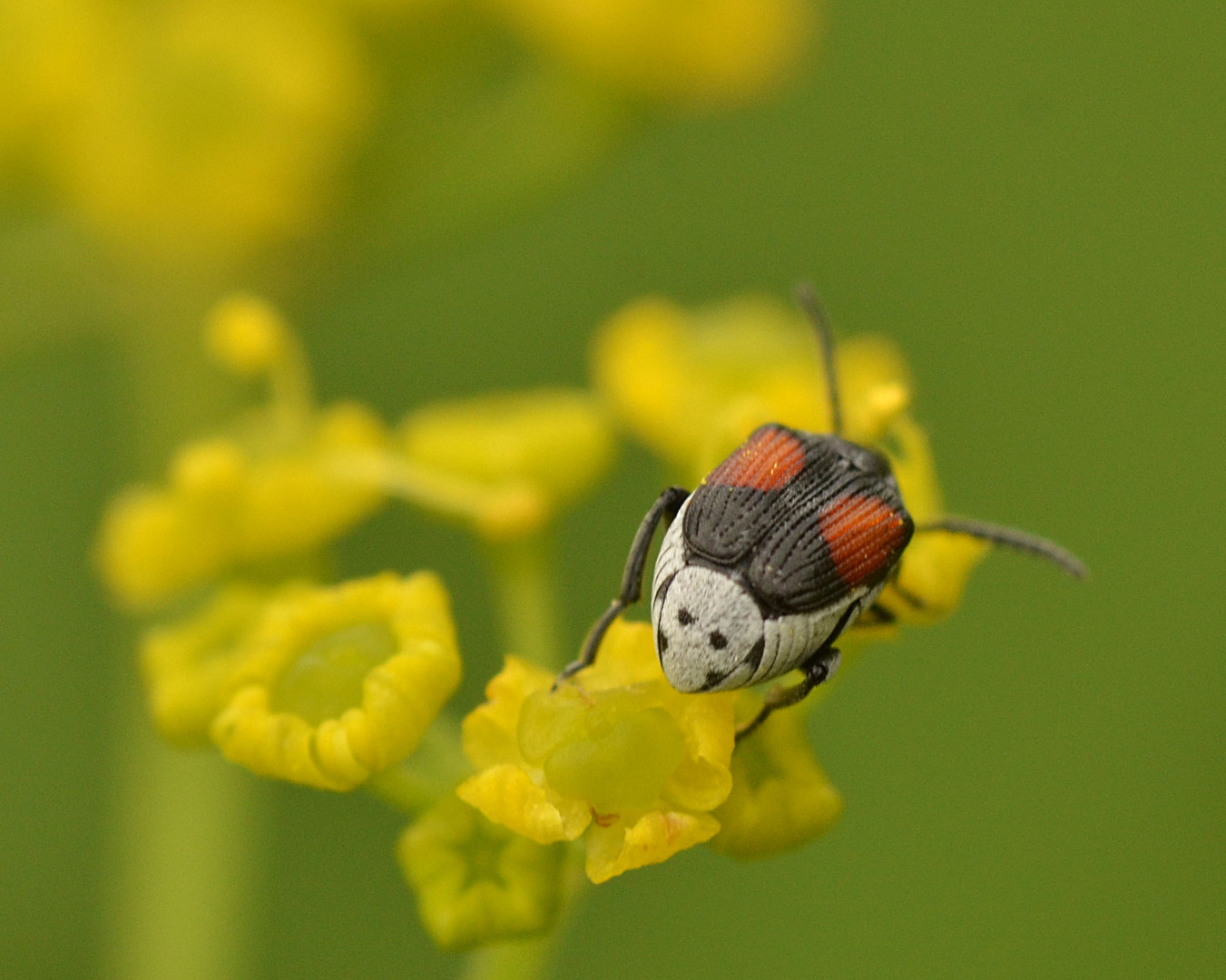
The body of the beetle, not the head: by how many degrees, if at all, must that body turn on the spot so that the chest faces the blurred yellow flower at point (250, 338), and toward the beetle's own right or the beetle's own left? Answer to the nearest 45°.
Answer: approximately 90° to the beetle's own left

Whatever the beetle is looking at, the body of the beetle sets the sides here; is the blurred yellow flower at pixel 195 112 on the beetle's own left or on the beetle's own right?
on the beetle's own left

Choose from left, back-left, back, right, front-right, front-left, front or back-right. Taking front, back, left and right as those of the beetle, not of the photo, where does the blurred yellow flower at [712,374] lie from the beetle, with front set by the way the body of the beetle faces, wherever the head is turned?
front-left

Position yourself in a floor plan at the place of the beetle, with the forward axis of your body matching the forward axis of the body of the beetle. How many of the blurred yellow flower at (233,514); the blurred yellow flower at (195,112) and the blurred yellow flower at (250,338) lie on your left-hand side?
3

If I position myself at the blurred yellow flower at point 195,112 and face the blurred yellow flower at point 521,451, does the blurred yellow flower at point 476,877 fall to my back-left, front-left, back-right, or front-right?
front-right

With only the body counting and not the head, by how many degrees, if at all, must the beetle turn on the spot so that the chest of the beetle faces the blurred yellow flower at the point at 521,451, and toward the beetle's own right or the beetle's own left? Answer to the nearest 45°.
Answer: approximately 90° to the beetle's own left

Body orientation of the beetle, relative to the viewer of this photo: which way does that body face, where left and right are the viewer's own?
facing away from the viewer and to the right of the viewer

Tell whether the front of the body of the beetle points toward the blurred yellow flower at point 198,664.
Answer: no

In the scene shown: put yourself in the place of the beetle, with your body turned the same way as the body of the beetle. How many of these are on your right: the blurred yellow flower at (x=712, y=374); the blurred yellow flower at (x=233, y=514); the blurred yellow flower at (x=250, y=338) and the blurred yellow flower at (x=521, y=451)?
0

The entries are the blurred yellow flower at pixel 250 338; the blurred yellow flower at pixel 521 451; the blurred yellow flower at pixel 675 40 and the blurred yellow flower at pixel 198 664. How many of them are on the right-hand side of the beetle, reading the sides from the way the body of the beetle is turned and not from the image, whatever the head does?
0

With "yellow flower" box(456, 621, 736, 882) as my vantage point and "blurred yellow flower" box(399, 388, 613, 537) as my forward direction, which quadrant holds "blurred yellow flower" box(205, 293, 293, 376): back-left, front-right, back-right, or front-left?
front-left

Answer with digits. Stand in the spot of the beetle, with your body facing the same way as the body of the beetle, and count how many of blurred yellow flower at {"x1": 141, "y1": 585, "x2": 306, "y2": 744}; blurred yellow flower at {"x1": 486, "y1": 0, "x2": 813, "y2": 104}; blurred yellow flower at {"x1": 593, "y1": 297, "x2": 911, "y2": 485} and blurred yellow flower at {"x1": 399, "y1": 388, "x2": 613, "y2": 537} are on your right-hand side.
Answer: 0

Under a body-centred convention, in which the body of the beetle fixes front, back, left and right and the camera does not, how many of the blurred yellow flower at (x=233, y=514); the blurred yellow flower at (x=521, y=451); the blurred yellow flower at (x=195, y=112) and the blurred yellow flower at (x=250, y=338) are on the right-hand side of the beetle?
0
